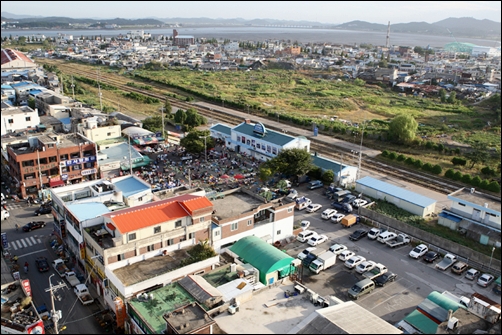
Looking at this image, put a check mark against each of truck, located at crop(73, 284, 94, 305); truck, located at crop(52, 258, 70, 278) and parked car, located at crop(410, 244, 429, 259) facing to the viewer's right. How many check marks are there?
0

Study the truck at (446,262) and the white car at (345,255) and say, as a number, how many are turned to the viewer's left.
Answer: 0

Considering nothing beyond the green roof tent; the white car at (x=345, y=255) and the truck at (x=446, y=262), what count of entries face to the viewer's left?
0

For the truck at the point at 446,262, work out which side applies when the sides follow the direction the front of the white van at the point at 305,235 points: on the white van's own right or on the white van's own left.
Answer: on the white van's own left

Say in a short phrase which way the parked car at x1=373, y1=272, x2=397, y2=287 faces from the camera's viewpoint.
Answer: facing the viewer and to the left of the viewer

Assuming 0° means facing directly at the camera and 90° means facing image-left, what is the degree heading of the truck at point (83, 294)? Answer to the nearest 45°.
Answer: approximately 135°

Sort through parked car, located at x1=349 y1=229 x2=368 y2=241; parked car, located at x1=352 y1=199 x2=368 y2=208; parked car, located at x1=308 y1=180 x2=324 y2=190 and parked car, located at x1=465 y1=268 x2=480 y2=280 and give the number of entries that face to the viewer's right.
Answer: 0
